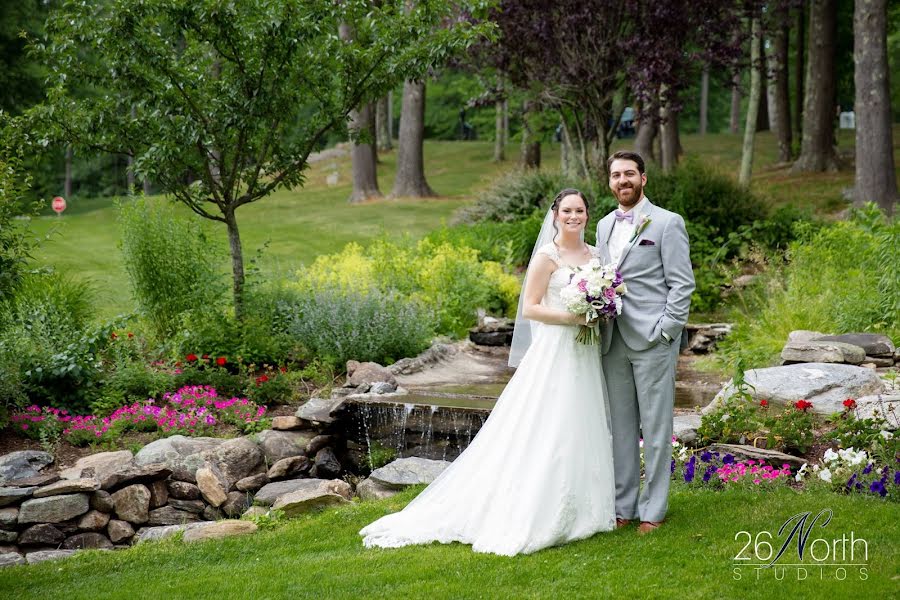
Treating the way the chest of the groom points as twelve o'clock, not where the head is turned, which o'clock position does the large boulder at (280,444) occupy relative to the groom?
The large boulder is roughly at 3 o'clock from the groom.

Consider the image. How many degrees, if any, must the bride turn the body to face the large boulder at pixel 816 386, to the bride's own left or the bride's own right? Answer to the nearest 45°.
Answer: approximately 90° to the bride's own left

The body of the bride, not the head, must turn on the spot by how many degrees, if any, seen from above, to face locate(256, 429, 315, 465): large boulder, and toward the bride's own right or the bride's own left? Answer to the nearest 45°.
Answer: approximately 180°

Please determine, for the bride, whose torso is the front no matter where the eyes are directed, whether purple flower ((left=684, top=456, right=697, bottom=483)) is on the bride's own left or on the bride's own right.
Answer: on the bride's own left

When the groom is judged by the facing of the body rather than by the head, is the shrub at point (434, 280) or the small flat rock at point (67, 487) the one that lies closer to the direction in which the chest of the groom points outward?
the small flat rock

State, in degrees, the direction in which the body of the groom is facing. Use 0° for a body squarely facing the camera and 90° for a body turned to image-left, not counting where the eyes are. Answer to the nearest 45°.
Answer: approximately 45°

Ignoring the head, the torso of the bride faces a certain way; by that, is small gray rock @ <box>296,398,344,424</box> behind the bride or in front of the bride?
behind

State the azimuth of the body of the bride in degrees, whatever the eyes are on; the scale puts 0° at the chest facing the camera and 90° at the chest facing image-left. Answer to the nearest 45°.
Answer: approximately 315°
